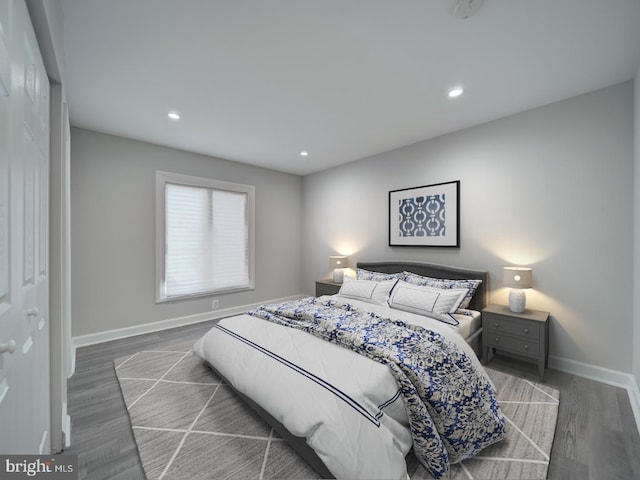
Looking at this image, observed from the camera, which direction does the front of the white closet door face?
facing to the right of the viewer

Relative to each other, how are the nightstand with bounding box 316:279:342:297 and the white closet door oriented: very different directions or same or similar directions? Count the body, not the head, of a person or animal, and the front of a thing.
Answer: very different directions

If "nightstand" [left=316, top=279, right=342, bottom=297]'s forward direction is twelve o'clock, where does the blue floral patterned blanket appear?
The blue floral patterned blanket is roughly at 10 o'clock from the nightstand.

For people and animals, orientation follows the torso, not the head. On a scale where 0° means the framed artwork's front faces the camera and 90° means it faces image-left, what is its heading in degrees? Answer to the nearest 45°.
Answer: approximately 45°

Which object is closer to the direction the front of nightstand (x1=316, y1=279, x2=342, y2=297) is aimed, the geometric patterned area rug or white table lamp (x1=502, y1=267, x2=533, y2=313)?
the geometric patterned area rug

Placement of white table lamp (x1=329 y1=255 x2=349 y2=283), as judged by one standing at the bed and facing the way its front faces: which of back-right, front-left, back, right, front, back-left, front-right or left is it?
back-right

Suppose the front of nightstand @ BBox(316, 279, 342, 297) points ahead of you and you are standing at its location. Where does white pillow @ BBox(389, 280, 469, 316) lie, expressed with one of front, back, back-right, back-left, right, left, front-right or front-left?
left

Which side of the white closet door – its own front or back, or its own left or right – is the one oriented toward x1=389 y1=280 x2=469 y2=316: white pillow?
front

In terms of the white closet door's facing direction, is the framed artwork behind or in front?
in front

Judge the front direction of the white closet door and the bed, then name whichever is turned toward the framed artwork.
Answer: the white closet door

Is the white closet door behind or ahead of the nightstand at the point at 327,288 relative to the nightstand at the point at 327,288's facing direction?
ahead

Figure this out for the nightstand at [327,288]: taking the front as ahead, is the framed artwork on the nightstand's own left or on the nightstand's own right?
on the nightstand's own left
